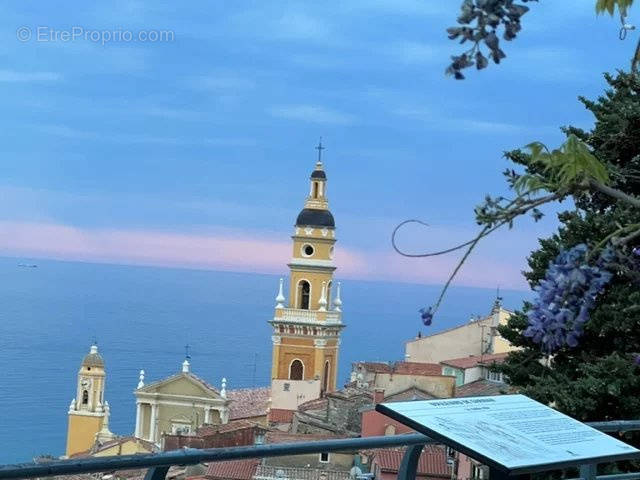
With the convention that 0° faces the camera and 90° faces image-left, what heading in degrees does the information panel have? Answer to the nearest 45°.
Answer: approximately 315°

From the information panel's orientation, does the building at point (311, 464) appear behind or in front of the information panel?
behind

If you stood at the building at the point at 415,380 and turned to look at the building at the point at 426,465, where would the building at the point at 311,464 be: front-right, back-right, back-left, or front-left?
front-right

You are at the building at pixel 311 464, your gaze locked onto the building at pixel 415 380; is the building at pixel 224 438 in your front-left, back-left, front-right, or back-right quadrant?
front-left

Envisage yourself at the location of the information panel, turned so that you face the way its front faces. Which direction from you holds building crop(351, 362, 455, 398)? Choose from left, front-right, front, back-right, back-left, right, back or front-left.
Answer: back-left

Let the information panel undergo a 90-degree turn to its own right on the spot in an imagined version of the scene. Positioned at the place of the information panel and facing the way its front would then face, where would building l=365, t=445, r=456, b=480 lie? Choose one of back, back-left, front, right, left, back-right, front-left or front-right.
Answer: back-right
